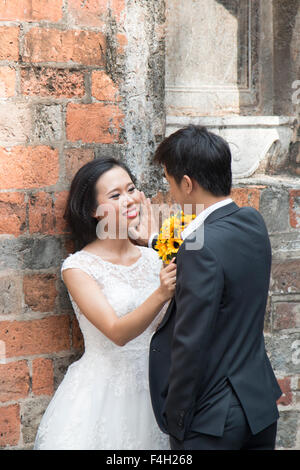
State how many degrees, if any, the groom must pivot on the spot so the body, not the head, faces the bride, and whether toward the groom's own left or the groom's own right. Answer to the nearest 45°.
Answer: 0° — they already face them

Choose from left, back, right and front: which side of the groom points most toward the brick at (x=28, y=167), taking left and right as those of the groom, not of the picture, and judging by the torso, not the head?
front

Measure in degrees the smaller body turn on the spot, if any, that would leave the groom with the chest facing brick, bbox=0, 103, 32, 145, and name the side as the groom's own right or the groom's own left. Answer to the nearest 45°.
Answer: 0° — they already face it

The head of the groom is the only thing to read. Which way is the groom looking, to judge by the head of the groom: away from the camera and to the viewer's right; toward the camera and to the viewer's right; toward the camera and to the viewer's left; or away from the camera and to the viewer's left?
away from the camera and to the viewer's left

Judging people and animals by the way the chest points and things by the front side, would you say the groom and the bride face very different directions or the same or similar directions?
very different directions

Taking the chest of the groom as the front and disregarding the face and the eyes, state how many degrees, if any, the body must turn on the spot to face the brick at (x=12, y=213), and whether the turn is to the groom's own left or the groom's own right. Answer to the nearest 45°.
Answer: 0° — they already face it

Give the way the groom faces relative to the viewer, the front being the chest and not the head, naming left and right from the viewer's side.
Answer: facing away from the viewer and to the left of the viewer
